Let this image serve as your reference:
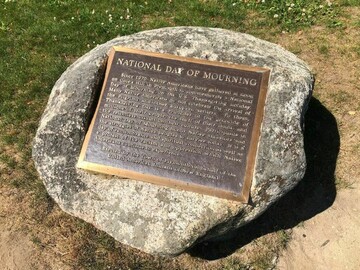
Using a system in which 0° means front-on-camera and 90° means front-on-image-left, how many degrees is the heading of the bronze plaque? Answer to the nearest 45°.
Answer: approximately 0°
